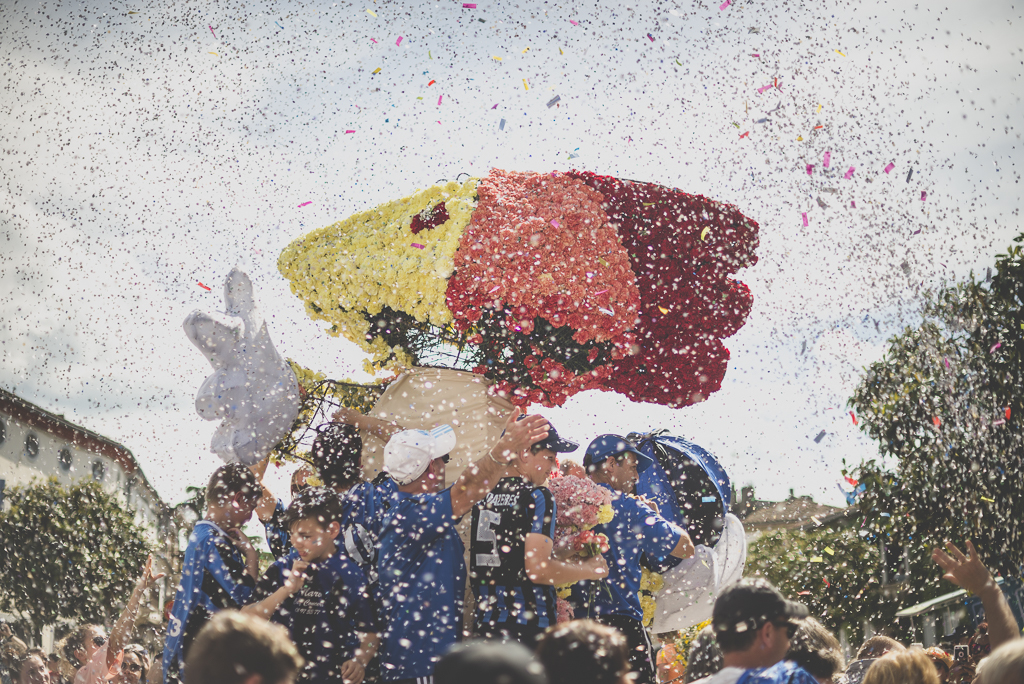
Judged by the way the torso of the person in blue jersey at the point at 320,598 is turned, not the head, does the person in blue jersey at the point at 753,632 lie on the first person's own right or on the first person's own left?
on the first person's own left

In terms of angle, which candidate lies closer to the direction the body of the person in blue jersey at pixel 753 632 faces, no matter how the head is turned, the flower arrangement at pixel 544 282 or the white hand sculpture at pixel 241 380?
the flower arrangement

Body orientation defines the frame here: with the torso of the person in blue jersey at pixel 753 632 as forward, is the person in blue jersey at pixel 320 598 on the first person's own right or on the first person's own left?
on the first person's own left

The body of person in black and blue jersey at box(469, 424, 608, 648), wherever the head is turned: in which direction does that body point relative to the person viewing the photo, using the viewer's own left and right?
facing away from the viewer and to the right of the viewer
